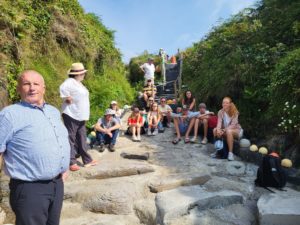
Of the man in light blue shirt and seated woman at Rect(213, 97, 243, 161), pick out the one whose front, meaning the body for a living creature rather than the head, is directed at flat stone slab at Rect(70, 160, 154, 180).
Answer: the seated woman

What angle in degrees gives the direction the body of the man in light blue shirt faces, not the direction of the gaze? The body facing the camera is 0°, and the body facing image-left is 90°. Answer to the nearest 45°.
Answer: approximately 315°

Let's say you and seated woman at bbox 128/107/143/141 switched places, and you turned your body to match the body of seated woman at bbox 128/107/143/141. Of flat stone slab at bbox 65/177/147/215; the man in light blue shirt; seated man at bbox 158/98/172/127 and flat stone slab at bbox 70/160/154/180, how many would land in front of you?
3

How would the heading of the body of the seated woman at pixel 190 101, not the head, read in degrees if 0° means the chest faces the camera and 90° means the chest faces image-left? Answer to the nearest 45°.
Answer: approximately 0°

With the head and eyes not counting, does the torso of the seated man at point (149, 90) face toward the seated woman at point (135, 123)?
yes

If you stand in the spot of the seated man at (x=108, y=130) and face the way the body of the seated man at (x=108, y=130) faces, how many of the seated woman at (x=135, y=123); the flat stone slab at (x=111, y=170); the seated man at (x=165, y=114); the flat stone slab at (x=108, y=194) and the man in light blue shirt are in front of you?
3

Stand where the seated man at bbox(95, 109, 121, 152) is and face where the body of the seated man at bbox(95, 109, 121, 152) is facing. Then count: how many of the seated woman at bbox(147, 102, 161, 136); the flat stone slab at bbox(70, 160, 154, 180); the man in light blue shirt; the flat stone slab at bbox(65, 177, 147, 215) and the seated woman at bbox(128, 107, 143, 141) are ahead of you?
3

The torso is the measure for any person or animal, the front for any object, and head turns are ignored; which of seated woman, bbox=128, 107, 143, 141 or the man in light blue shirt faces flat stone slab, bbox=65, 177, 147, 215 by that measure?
the seated woman

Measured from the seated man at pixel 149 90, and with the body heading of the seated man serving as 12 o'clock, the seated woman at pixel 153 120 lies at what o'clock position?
The seated woman is roughly at 12 o'clock from the seated man.
